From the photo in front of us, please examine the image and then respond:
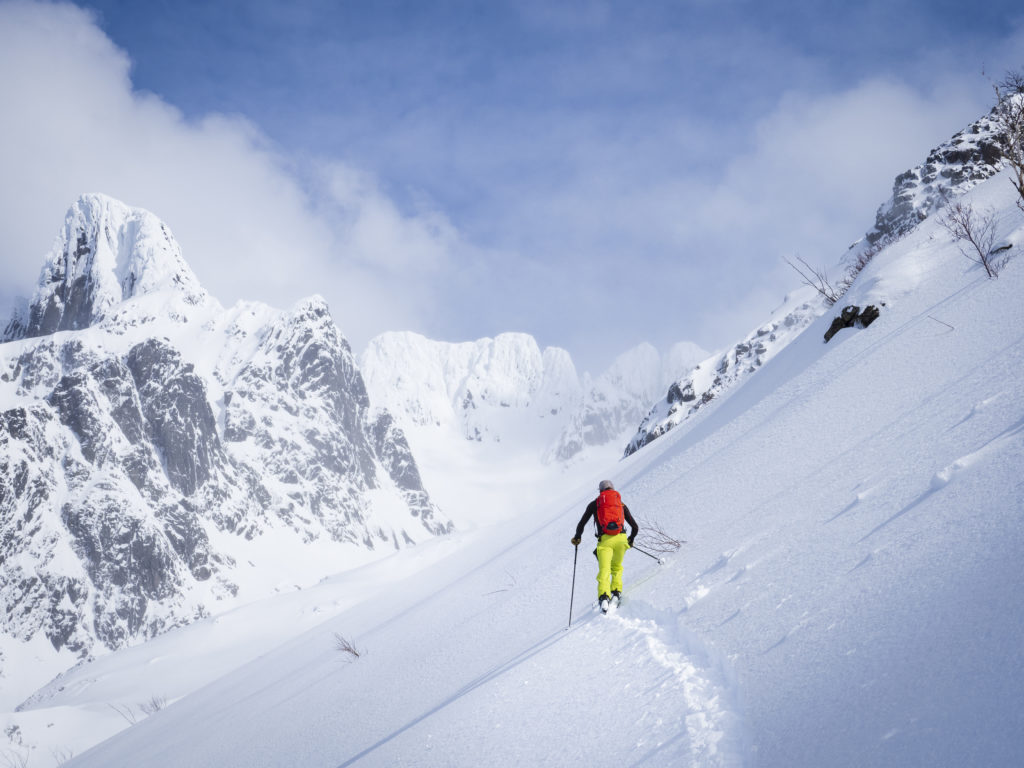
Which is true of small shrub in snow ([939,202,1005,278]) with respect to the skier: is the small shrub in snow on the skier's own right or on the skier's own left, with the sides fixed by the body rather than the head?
on the skier's own right

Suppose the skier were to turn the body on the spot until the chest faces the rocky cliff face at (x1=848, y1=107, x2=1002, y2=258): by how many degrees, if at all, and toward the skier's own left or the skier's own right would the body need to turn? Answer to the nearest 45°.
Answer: approximately 45° to the skier's own right

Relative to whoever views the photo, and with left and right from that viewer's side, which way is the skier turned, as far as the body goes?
facing away from the viewer
